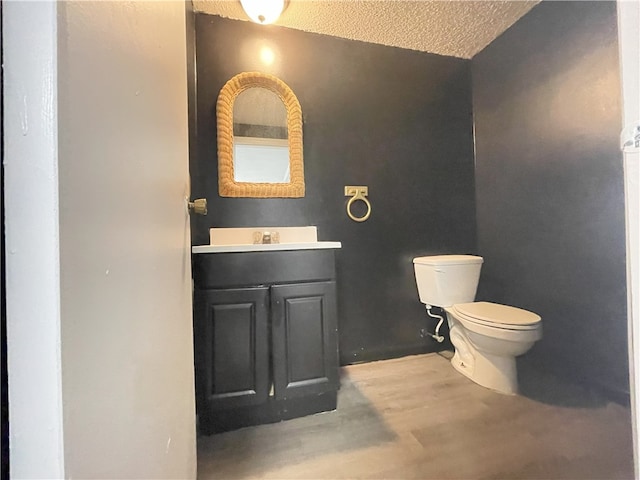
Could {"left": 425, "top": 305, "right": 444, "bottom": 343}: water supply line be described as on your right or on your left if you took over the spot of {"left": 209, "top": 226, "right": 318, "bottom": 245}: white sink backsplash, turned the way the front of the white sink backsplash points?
on your left

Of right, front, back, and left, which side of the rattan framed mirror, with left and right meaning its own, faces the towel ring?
left

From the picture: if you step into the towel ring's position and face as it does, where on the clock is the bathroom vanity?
The bathroom vanity is roughly at 1 o'clock from the towel ring.

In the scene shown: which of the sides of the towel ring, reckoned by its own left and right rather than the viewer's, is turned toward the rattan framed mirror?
right
